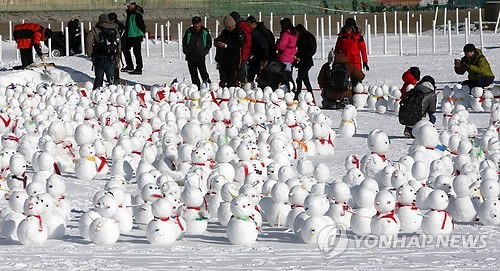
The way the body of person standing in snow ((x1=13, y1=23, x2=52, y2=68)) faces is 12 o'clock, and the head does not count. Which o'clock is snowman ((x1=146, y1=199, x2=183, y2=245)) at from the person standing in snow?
The snowman is roughly at 3 o'clock from the person standing in snow.

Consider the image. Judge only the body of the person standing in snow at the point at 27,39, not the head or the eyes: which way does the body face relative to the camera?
to the viewer's right

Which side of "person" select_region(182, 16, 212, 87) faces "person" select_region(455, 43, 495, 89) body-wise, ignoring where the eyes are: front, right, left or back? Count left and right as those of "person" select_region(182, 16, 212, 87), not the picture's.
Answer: left

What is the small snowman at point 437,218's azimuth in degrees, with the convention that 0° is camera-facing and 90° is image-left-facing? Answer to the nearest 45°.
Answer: approximately 315°
